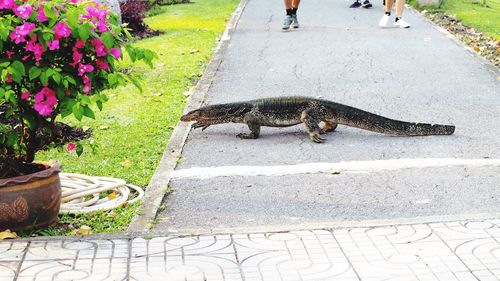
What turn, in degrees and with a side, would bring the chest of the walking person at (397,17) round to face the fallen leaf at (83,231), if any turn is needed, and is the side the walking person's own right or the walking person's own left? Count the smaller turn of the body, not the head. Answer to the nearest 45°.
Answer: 0° — they already face it

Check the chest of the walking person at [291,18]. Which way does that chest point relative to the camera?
toward the camera

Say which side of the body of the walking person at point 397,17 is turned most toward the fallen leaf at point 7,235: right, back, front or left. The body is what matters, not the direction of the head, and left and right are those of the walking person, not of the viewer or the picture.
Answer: front

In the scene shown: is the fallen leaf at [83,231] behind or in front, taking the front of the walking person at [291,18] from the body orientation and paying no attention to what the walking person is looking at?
in front

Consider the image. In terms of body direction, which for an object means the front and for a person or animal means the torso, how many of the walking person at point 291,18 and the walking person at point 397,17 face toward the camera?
2

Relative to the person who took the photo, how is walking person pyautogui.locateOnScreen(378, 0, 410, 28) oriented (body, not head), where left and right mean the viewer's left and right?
facing the viewer

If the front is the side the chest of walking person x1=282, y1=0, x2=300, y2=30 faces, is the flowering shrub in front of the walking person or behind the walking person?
in front

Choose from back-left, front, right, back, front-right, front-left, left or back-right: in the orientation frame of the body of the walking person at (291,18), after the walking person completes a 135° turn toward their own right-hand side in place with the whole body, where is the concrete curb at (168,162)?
back-left

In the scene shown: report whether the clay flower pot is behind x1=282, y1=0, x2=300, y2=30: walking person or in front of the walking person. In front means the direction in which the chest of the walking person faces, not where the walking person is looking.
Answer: in front

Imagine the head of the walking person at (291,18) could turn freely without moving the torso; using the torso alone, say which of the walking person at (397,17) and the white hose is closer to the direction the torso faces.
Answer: the white hose

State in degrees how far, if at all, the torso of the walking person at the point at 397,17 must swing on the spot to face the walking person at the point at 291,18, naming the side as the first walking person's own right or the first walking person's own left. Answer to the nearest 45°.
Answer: approximately 90° to the first walking person's own right

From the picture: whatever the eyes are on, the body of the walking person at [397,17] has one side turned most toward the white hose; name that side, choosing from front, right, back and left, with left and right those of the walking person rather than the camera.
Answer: front

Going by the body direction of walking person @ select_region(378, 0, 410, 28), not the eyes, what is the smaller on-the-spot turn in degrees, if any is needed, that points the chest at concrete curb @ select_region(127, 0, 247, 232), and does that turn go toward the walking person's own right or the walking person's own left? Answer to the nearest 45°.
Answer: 0° — they already face it
